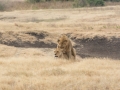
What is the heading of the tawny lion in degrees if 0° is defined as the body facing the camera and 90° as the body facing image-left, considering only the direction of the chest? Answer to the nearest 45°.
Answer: approximately 45°
